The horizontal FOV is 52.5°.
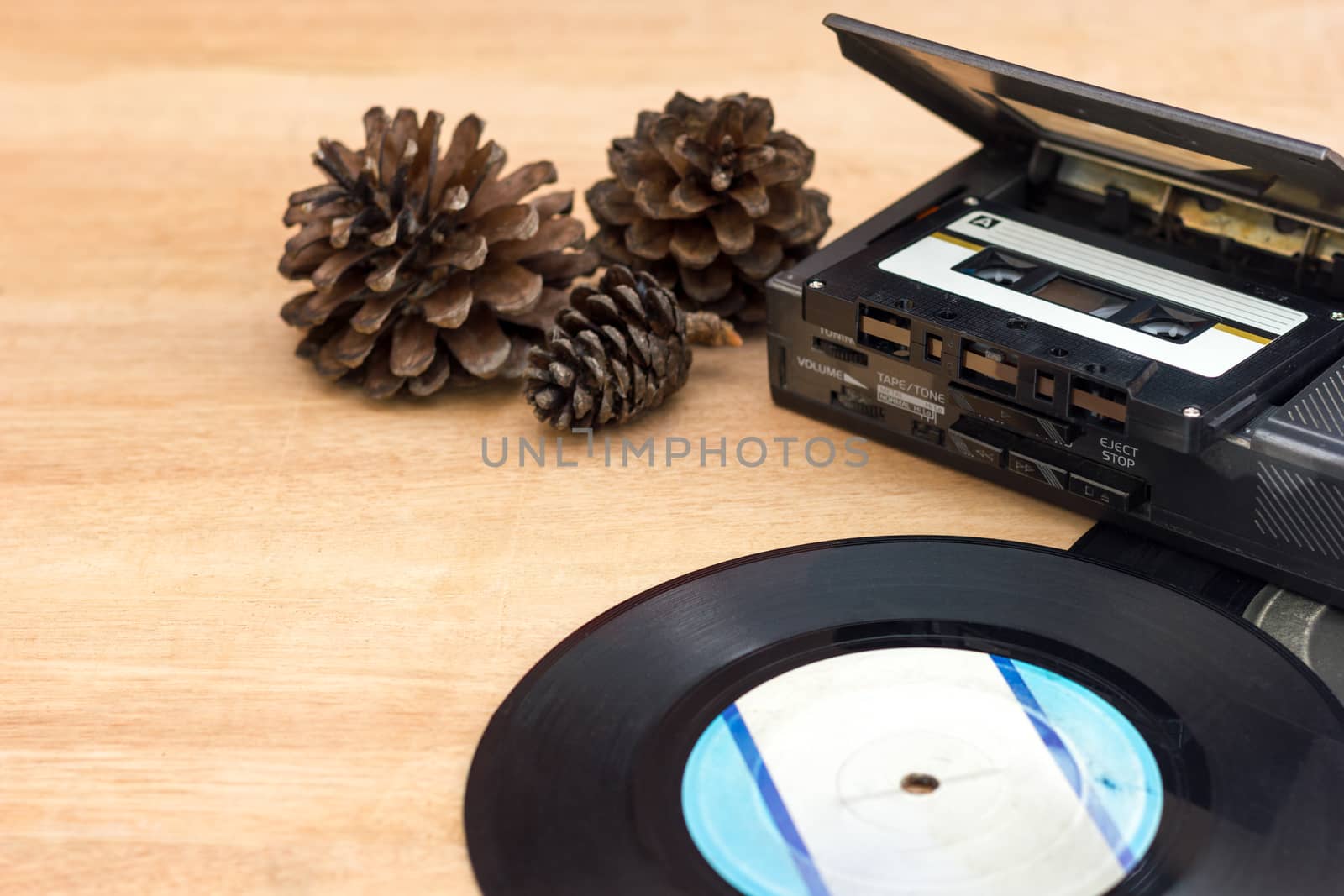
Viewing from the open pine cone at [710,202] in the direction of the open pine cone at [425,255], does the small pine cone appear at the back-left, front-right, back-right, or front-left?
front-left

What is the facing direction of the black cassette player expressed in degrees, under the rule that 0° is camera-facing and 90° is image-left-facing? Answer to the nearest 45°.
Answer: approximately 45°

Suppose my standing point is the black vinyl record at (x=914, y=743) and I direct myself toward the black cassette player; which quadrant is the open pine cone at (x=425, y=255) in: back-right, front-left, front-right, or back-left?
front-left

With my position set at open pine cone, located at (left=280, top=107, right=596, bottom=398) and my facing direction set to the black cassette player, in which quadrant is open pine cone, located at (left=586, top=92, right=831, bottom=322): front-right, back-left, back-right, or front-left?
front-left

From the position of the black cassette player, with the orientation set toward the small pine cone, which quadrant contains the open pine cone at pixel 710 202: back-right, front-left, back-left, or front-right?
front-right

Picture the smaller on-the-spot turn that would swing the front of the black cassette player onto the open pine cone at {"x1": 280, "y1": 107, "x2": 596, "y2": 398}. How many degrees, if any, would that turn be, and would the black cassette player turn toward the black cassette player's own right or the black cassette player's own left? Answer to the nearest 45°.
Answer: approximately 45° to the black cassette player's own right
